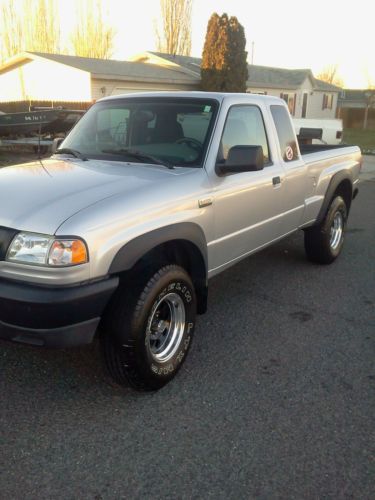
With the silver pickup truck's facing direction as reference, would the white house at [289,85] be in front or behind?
behind

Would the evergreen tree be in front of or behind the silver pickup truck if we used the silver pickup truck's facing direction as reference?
behind

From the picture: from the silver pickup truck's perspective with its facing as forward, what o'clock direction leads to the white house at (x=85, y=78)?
The white house is roughly at 4 o'clock from the silver pickup truck.

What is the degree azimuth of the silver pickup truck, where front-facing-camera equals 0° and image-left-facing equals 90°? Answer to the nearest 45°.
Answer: approximately 45°
